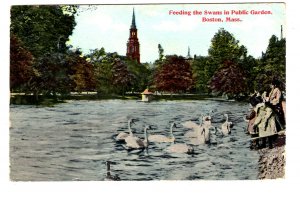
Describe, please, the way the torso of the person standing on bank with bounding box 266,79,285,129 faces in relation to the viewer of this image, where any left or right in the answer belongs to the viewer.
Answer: facing to the left of the viewer

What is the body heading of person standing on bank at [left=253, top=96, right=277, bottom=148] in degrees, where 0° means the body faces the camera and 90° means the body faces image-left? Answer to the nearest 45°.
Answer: approximately 135°

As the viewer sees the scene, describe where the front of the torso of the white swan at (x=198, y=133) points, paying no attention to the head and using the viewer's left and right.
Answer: facing to the right of the viewer

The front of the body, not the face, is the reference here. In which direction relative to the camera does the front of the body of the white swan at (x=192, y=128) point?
to the viewer's right

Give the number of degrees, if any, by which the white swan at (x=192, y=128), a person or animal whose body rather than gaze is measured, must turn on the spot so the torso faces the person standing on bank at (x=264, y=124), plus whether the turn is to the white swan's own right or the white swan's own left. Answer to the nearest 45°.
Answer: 0° — it already faces them
